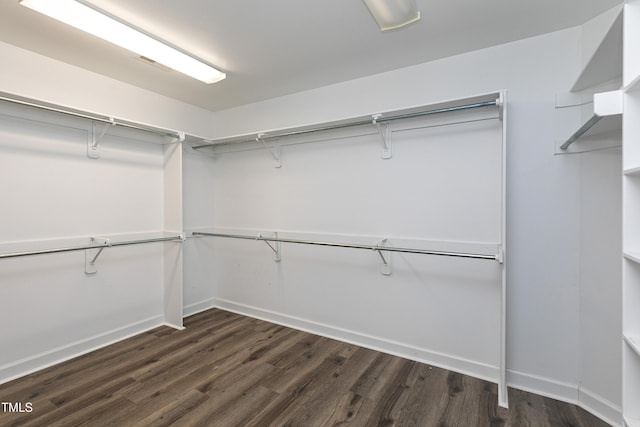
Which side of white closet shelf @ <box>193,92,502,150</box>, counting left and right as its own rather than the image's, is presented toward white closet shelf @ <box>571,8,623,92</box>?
left

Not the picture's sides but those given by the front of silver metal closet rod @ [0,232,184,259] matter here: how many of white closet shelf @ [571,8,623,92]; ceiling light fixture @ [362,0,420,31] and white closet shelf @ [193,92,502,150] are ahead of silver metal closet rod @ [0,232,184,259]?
3

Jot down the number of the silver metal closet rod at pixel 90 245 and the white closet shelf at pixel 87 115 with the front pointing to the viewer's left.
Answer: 0

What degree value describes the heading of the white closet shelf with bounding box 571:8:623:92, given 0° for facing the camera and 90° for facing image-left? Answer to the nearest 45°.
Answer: approximately 90°

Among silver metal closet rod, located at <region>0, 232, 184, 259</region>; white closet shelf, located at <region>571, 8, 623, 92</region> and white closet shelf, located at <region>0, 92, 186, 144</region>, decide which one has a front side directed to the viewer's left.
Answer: white closet shelf, located at <region>571, 8, 623, 92</region>

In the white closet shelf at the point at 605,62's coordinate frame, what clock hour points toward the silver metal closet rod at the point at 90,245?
the silver metal closet rod at the point at 90,245 is roughly at 11 o'clock from the white closet shelf at the point at 605,62.

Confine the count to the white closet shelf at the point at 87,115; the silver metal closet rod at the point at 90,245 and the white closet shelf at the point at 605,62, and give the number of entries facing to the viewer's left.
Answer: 1

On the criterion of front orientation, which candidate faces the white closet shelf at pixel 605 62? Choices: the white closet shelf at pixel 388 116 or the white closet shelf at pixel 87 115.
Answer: the white closet shelf at pixel 87 115

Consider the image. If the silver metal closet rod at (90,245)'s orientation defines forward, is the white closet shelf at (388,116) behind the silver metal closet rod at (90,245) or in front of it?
in front

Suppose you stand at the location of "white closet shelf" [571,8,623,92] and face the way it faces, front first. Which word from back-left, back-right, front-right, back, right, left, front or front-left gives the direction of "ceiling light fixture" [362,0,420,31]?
front-left

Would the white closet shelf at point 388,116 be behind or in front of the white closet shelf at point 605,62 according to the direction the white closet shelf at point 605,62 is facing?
in front

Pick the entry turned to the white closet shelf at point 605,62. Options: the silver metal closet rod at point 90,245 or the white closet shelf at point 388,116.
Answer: the silver metal closet rod at point 90,245

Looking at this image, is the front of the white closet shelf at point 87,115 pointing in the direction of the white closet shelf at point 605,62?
yes

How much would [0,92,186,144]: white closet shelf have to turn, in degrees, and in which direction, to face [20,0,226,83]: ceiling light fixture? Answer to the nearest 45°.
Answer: approximately 45° to its right

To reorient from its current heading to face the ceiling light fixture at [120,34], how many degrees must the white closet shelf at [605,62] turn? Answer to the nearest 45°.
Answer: approximately 45° to its left
